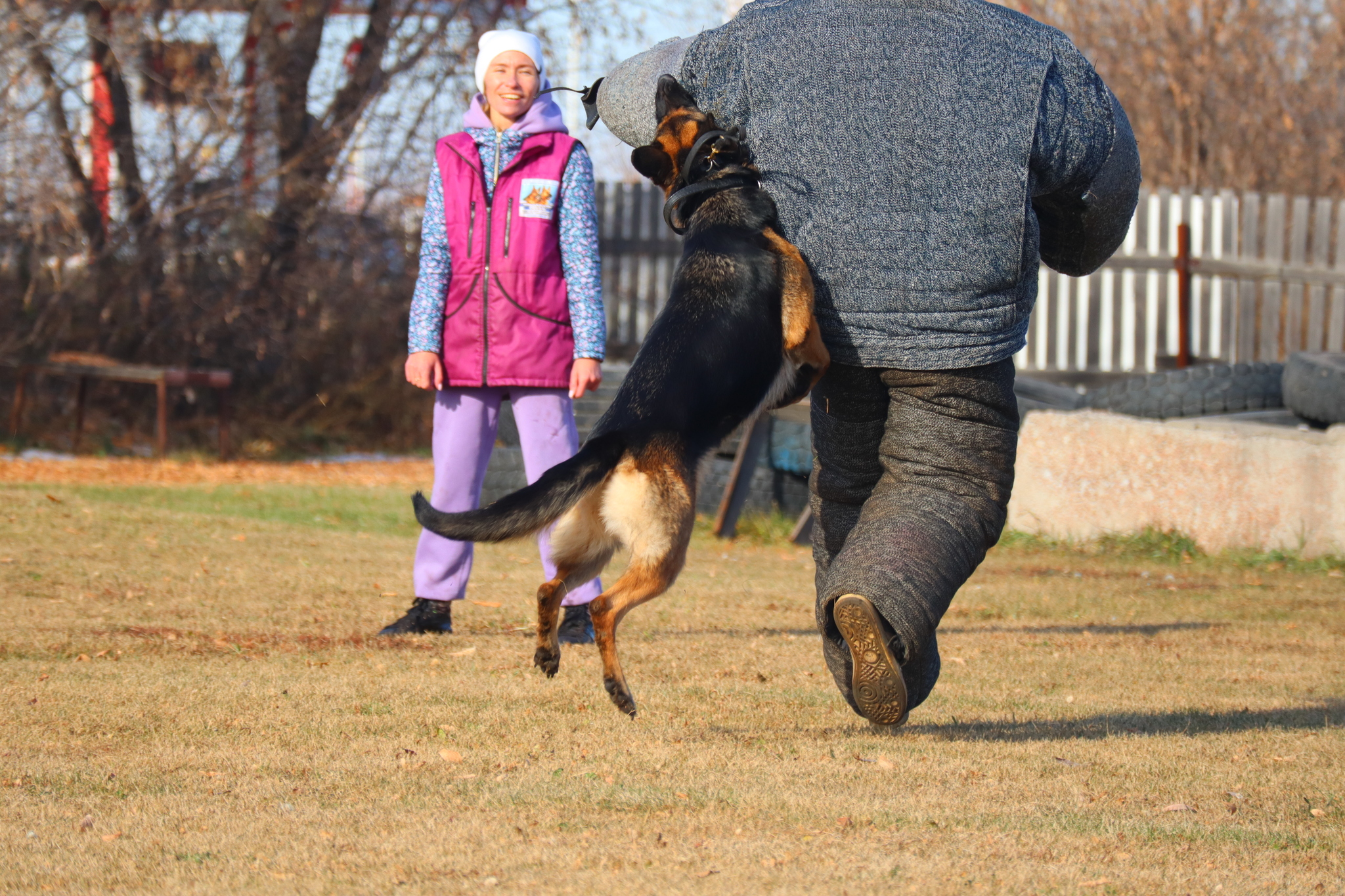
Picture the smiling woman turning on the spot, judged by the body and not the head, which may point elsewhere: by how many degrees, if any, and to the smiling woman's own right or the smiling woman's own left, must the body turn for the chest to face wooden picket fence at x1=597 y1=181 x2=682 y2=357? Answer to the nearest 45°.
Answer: approximately 180°

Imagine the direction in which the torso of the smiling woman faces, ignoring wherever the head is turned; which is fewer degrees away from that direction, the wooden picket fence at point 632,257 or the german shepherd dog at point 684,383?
the german shepherd dog

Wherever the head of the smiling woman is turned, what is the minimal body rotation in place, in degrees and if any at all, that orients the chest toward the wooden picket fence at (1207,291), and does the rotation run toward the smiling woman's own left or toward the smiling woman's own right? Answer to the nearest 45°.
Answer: approximately 135° to the smiling woman's own left

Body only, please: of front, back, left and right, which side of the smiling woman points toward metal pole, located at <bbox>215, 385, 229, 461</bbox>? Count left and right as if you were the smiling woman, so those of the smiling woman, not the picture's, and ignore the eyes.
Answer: back

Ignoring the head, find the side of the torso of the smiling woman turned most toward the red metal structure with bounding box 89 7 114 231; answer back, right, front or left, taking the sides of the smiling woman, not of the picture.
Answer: back

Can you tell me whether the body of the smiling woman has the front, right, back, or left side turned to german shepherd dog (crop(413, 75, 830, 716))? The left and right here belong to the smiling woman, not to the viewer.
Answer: front

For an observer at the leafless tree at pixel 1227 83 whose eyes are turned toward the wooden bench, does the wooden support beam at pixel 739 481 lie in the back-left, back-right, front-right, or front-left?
front-left

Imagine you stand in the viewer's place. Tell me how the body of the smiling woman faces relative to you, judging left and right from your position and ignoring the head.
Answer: facing the viewer

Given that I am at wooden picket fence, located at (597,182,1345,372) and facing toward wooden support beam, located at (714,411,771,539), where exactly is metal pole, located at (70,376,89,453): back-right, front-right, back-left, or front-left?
front-right
